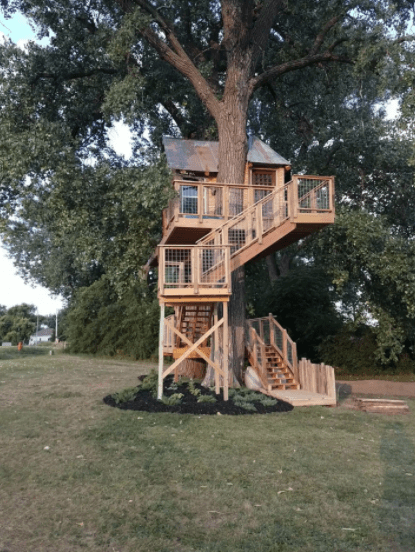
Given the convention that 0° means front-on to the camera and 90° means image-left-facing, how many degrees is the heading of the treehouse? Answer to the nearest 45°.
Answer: approximately 0°

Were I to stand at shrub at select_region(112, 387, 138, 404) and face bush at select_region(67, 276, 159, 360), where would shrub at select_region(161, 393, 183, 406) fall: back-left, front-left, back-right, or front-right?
back-right

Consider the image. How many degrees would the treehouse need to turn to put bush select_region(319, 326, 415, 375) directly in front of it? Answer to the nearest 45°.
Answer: approximately 135° to its left
